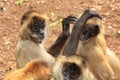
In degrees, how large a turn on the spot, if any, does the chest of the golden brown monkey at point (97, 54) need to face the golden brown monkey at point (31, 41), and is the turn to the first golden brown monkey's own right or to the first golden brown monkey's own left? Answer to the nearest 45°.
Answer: approximately 45° to the first golden brown monkey's own right

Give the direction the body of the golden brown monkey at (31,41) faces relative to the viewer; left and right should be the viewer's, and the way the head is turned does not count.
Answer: facing the viewer and to the right of the viewer

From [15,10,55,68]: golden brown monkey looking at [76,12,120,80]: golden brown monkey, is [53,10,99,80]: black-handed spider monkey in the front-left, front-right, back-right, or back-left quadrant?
front-right

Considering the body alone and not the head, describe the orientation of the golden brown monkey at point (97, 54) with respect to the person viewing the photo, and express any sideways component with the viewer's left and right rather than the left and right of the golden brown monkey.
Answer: facing the viewer and to the left of the viewer

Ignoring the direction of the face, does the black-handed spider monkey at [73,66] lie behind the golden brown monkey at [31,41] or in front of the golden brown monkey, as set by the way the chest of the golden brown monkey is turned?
in front

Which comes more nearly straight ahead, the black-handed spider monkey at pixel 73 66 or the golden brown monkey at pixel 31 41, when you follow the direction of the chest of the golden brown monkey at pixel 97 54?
the black-handed spider monkey
